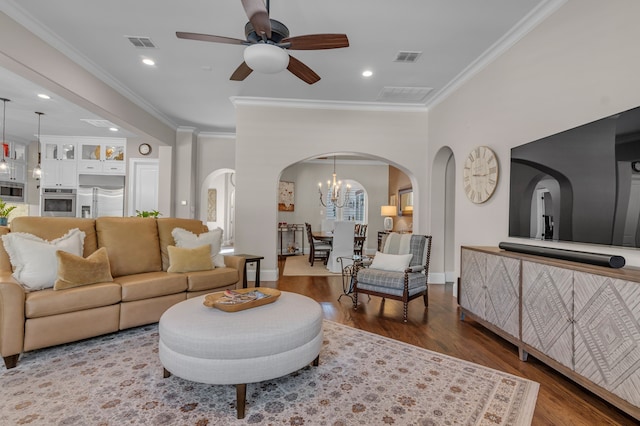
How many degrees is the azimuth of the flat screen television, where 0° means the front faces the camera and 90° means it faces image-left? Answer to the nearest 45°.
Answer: approximately 45°

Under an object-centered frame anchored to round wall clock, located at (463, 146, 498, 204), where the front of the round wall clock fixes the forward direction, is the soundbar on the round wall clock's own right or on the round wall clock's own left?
on the round wall clock's own left

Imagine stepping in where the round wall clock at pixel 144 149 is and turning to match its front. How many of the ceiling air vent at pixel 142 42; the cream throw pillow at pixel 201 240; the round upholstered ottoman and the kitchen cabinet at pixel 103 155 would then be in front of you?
3

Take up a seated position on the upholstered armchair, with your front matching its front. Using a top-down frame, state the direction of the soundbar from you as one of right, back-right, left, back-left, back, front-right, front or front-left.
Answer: left

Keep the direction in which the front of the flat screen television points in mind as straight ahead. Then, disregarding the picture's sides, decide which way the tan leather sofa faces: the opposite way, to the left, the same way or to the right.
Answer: the opposite way

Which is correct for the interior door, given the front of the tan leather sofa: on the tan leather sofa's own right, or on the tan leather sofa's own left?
on the tan leather sofa's own left

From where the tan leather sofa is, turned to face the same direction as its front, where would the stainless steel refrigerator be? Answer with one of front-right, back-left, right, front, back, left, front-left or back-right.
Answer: back-left

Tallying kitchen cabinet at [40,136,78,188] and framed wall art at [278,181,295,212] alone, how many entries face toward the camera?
2

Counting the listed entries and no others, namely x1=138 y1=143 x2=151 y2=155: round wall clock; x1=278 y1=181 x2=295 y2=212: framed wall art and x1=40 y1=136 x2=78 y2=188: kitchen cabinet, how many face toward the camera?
3

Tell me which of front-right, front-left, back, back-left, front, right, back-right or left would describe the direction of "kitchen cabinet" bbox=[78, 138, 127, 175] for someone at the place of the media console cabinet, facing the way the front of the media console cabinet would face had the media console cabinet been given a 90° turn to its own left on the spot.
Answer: back-right

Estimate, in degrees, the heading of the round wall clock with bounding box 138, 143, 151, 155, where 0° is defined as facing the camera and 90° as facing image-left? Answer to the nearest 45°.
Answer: approximately 0°

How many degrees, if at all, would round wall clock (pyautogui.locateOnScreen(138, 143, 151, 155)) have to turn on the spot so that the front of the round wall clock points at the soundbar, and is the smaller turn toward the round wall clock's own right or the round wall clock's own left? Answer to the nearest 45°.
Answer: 0° — it already faces it

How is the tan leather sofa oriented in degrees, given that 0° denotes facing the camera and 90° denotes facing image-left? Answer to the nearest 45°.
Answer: approximately 315°
